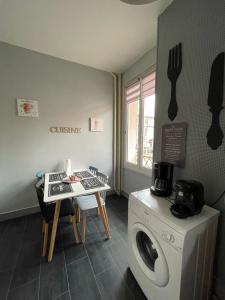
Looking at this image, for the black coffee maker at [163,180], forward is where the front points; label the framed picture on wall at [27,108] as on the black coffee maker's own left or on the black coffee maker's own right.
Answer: on the black coffee maker's own right

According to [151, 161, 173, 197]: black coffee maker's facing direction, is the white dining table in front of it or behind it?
in front

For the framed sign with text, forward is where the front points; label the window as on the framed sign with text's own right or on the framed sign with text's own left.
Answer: on the framed sign with text's own right

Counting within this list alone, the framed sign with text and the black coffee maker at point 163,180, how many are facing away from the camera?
0

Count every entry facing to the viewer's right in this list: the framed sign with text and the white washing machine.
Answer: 0

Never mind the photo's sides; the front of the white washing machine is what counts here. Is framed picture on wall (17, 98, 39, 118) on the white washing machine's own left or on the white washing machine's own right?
on the white washing machine's own right

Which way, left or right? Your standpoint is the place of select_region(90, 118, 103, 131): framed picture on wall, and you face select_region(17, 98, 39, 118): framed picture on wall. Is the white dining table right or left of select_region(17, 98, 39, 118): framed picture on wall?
left

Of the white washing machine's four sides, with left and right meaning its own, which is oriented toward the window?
right

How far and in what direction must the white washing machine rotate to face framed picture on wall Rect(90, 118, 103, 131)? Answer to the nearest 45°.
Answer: approximately 90° to its right

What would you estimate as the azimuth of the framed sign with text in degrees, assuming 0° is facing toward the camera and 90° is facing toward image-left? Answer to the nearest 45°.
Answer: approximately 45°

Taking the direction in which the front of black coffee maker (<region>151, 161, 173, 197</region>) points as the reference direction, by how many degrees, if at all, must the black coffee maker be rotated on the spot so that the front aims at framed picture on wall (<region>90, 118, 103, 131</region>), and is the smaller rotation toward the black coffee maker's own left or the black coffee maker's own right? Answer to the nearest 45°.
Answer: approximately 90° to the black coffee maker's own right
